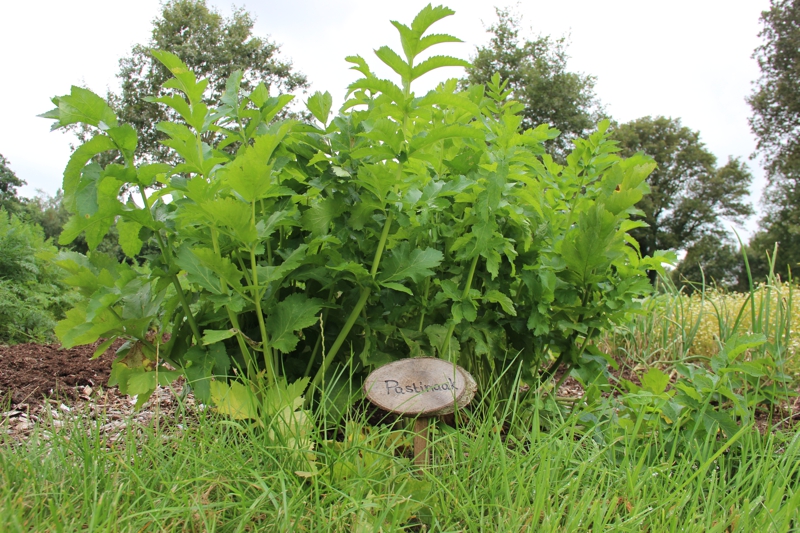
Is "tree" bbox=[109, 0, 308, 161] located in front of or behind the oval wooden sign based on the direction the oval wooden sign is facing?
behind

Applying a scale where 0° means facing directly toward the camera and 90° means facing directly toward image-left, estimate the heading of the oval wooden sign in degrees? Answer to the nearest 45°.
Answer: approximately 0°

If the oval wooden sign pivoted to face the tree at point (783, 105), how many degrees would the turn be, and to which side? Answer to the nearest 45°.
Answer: approximately 135° to its left

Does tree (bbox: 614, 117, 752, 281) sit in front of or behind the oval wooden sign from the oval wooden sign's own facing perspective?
behind

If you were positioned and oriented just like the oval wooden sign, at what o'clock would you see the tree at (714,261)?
The tree is roughly at 7 o'clock from the oval wooden sign.

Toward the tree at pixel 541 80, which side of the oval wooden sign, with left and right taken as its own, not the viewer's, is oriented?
back

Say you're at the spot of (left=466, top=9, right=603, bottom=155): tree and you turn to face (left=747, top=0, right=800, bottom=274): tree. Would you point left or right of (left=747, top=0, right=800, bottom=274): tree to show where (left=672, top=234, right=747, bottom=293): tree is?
left

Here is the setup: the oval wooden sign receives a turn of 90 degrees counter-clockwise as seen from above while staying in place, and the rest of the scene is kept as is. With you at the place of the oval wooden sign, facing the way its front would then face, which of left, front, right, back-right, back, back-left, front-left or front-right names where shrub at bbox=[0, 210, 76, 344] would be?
back-left

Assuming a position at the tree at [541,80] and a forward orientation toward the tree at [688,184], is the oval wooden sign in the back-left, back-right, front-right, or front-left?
back-right
